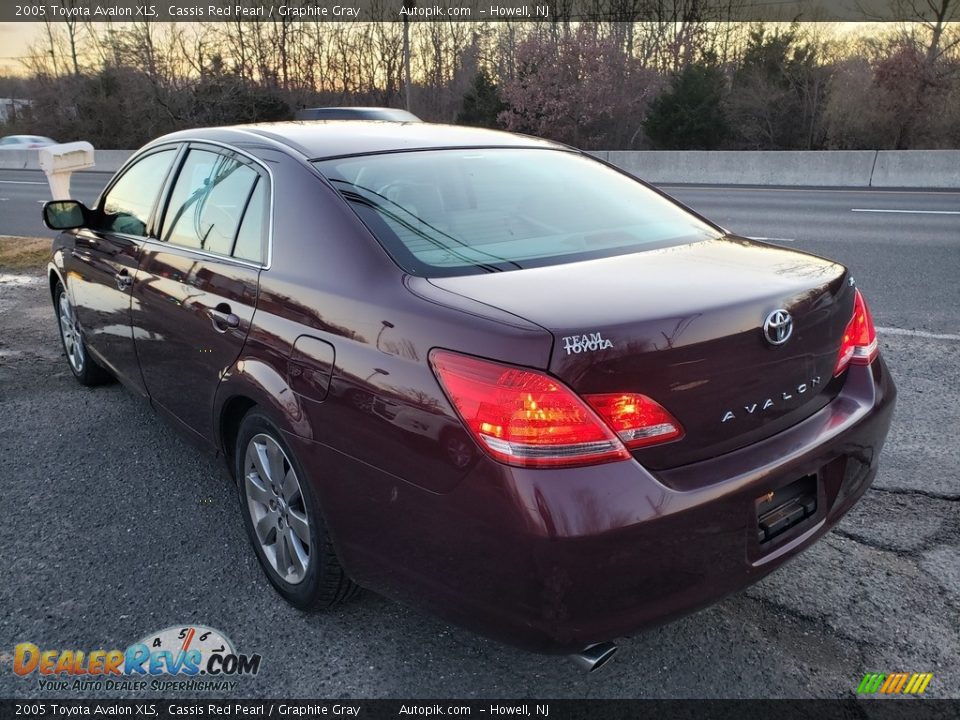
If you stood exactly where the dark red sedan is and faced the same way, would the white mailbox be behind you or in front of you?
in front

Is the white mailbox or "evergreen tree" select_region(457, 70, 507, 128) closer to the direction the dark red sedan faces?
the white mailbox

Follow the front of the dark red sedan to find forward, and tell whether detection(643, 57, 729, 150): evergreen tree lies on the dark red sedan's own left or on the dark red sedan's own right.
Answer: on the dark red sedan's own right

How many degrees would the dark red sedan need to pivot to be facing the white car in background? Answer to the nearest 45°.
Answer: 0° — it already faces it

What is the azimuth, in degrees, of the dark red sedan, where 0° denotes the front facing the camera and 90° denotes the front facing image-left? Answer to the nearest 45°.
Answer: approximately 135°

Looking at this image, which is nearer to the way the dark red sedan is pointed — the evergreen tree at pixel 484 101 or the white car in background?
the white car in background

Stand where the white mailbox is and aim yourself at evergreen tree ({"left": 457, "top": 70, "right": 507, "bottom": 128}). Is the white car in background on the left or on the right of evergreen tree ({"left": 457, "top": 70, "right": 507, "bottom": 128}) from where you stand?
left

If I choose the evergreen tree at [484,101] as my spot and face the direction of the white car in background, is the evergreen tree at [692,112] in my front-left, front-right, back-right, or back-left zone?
back-left

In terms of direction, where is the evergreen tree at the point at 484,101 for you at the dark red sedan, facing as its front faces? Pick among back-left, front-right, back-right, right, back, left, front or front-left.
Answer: front-right
